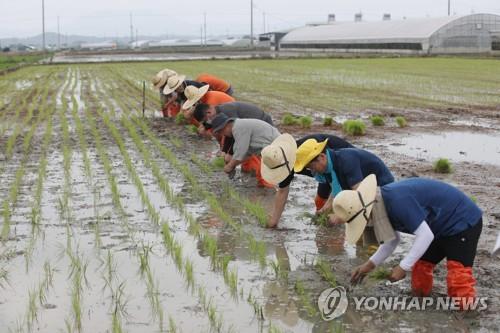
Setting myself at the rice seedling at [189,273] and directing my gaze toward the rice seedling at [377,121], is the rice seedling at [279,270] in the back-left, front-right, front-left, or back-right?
front-right

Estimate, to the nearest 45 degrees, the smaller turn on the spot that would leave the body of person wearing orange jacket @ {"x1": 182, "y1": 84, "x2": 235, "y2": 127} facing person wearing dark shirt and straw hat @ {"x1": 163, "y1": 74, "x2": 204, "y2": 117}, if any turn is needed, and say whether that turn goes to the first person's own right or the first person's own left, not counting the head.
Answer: approximately 90° to the first person's own right

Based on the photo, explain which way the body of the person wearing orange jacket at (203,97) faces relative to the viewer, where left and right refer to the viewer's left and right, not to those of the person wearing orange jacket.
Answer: facing to the left of the viewer

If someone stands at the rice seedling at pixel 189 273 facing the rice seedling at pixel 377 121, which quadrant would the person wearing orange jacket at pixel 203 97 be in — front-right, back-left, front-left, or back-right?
front-left

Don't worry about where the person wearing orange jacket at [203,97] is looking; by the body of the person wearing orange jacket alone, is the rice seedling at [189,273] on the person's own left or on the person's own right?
on the person's own left

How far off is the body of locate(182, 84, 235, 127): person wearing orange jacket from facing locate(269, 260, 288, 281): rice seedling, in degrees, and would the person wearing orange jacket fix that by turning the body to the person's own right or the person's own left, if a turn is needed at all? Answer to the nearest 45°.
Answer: approximately 90° to the person's own left

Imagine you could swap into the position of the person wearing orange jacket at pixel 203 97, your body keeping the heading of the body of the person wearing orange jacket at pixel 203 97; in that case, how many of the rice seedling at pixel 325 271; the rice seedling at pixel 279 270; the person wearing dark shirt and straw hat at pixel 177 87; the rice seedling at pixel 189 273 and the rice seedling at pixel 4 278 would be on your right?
1

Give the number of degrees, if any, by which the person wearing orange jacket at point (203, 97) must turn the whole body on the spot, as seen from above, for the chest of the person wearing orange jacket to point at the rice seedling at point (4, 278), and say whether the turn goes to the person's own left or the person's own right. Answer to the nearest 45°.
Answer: approximately 90° to the person's own left

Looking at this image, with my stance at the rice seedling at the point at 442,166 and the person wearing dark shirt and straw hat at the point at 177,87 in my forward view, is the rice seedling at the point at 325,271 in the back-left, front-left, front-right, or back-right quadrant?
back-left

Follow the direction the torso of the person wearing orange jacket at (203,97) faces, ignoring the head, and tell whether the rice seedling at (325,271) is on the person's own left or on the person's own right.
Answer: on the person's own left

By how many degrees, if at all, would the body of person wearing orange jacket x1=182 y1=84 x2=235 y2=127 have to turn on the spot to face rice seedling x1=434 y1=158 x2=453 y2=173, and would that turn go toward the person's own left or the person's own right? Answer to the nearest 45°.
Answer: approximately 135° to the person's own left
